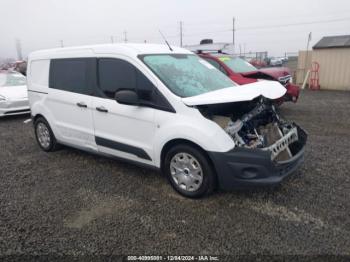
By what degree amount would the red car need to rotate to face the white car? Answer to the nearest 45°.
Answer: approximately 135° to its right

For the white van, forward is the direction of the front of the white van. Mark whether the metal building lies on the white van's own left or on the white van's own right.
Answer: on the white van's own left

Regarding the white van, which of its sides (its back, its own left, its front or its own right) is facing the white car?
back

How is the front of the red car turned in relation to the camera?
facing the viewer and to the right of the viewer

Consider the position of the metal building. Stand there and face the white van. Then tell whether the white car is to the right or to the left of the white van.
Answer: right

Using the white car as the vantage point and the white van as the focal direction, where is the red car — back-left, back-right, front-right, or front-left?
front-left

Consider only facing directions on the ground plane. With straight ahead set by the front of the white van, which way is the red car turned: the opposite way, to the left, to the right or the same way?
the same way

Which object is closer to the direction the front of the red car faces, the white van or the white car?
the white van

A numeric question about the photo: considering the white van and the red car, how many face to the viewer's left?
0

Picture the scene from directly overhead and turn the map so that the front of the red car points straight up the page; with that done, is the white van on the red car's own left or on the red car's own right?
on the red car's own right

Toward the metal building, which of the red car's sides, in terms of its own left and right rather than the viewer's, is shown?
left
